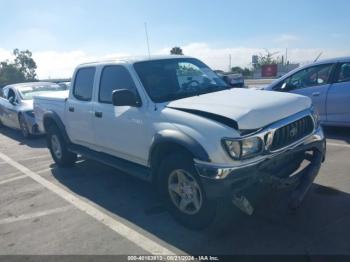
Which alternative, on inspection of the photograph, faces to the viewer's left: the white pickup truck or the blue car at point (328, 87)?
the blue car

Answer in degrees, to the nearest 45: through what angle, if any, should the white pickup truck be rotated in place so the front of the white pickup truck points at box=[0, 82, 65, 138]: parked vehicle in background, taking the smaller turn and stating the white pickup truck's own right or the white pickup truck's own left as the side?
approximately 180°

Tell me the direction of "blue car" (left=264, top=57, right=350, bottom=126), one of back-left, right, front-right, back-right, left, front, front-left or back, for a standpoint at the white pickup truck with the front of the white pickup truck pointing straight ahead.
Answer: left

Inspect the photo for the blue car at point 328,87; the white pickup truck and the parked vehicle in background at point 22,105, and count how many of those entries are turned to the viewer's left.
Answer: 1

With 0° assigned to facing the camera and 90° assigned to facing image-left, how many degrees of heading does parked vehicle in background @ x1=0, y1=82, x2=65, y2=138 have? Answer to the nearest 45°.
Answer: approximately 315°

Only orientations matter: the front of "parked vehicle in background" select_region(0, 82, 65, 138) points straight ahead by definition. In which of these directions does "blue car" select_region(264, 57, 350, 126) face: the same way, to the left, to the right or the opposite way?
the opposite way

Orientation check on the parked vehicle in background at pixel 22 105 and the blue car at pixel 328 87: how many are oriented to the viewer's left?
1

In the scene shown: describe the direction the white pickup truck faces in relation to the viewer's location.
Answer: facing the viewer and to the right of the viewer

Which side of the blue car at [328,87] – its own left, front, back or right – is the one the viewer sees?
left

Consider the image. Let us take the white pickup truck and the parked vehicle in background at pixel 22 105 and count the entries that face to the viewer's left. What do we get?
0

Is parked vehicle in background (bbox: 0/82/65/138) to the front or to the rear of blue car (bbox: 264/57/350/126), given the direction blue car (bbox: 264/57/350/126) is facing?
to the front

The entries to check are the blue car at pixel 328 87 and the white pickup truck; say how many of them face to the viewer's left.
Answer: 1
